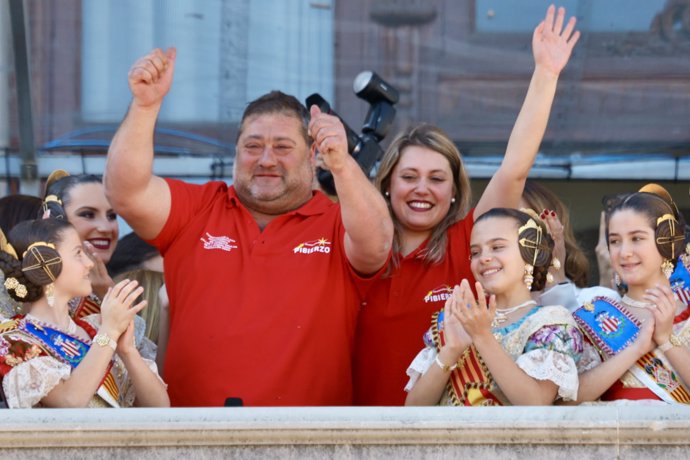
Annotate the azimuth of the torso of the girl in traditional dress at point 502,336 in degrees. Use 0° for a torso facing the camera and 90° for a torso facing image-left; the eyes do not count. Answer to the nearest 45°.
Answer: approximately 45°

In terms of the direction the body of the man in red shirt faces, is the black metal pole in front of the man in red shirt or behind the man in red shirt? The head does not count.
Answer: behind

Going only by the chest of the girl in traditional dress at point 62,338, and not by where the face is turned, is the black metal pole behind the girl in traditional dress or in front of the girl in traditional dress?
behind

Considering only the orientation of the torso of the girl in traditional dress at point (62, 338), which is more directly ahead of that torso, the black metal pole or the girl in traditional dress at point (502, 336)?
the girl in traditional dress

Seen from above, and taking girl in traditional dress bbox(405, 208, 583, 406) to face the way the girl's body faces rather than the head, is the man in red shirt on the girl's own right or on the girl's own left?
on the girl's own right

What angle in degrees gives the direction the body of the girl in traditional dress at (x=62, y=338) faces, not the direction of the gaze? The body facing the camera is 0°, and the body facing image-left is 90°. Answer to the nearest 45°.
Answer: approximately 315°

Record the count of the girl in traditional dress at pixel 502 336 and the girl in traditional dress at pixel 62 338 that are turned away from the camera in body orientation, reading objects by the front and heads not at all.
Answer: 0

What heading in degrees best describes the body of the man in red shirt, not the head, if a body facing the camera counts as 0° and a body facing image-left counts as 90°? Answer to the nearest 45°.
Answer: approximately 0°

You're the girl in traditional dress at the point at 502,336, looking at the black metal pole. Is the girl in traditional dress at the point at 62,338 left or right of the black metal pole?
left

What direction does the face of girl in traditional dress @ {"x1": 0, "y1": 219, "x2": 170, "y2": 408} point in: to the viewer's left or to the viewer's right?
to the viewer's right
